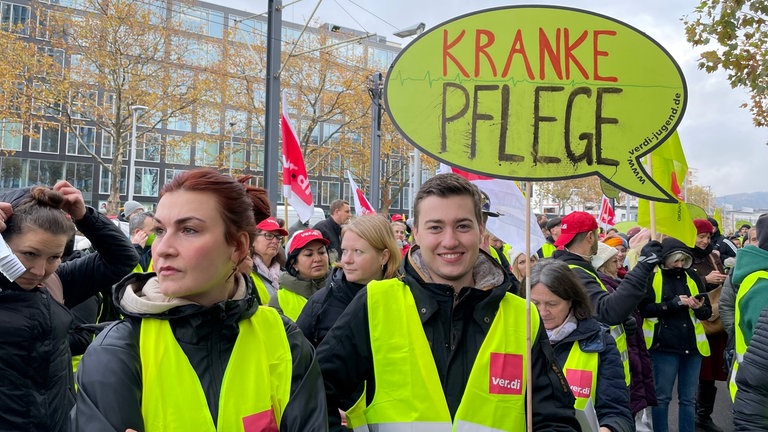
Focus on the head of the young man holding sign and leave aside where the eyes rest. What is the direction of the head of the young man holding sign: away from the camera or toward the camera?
toward the camera

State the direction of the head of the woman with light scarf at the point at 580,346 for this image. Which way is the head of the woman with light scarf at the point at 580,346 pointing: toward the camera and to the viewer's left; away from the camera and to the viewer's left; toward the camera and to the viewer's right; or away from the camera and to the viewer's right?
toward the camera and to the viewer's left

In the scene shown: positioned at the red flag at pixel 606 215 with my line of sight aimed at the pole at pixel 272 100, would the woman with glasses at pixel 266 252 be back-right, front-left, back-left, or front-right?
front-left

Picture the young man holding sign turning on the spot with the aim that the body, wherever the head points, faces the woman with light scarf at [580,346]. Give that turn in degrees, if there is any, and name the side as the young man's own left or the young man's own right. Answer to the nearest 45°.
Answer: approximately 135° to the young man's own left

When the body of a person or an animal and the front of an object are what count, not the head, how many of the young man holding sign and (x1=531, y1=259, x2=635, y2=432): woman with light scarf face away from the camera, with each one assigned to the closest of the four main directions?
0

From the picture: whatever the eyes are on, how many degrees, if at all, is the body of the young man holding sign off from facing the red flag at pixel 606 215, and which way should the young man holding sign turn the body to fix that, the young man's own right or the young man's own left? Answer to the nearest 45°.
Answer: approximately 180°

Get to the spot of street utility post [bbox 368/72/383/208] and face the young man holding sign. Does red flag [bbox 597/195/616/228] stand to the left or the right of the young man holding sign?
left

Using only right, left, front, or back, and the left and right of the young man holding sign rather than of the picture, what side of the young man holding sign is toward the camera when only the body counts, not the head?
front

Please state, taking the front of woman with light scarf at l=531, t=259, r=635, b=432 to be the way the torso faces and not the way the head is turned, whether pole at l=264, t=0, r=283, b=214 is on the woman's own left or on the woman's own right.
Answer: on the woman's own right

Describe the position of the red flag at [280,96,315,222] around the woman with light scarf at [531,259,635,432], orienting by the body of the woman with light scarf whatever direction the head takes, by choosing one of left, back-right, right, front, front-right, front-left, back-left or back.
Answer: right

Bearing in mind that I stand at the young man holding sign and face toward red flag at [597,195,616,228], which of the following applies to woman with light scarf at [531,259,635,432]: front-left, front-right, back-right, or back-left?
front-right
